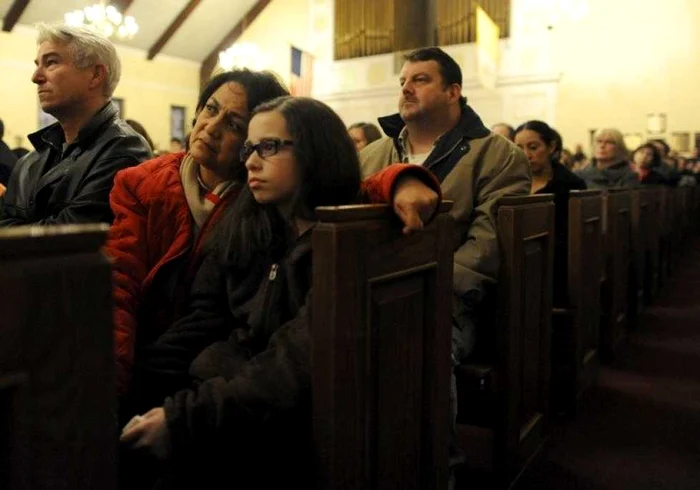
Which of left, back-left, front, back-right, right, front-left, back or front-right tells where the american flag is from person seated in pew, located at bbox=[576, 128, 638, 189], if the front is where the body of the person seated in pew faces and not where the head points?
right

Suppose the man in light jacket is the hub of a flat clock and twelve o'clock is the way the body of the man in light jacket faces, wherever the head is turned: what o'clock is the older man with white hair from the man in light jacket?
The older man with white hair is roughly at 1 o'clock from the man in light jacket.

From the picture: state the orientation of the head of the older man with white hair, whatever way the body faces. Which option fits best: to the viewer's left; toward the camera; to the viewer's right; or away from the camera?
to the viewer's left

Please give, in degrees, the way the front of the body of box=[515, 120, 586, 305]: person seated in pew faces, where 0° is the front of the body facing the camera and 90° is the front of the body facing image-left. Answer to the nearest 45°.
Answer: approximately 45°

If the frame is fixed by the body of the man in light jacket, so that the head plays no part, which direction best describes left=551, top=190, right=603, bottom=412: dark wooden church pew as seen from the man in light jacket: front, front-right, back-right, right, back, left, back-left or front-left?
back

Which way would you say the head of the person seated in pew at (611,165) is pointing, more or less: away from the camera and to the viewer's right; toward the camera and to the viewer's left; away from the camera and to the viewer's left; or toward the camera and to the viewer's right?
toward the camera and to the viewer's left

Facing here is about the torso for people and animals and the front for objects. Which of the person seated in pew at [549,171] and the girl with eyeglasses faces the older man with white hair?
the person seated in pew

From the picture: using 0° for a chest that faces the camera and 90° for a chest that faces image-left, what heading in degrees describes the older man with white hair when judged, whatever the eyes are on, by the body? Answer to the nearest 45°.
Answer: approximately 45°

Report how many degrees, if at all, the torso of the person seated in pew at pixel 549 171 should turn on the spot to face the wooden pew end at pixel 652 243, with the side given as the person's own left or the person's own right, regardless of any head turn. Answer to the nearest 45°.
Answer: approximately 135° to the person's own right

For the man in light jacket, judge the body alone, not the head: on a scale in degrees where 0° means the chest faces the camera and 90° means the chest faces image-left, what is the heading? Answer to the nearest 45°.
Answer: approximately 45°

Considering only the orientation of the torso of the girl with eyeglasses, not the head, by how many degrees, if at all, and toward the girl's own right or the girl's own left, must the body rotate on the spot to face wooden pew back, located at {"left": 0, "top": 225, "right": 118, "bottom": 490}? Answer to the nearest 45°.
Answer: approximately 45° to the girl's own left

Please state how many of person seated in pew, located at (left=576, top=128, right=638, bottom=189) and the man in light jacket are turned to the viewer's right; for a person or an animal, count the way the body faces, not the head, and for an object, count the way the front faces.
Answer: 0

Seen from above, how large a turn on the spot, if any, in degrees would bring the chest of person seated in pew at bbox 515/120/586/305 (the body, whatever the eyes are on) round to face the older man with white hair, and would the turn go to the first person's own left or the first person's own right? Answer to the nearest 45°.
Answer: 0° — they already face them

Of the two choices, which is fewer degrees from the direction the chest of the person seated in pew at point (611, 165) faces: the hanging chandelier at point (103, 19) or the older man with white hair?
the older man with white hair
